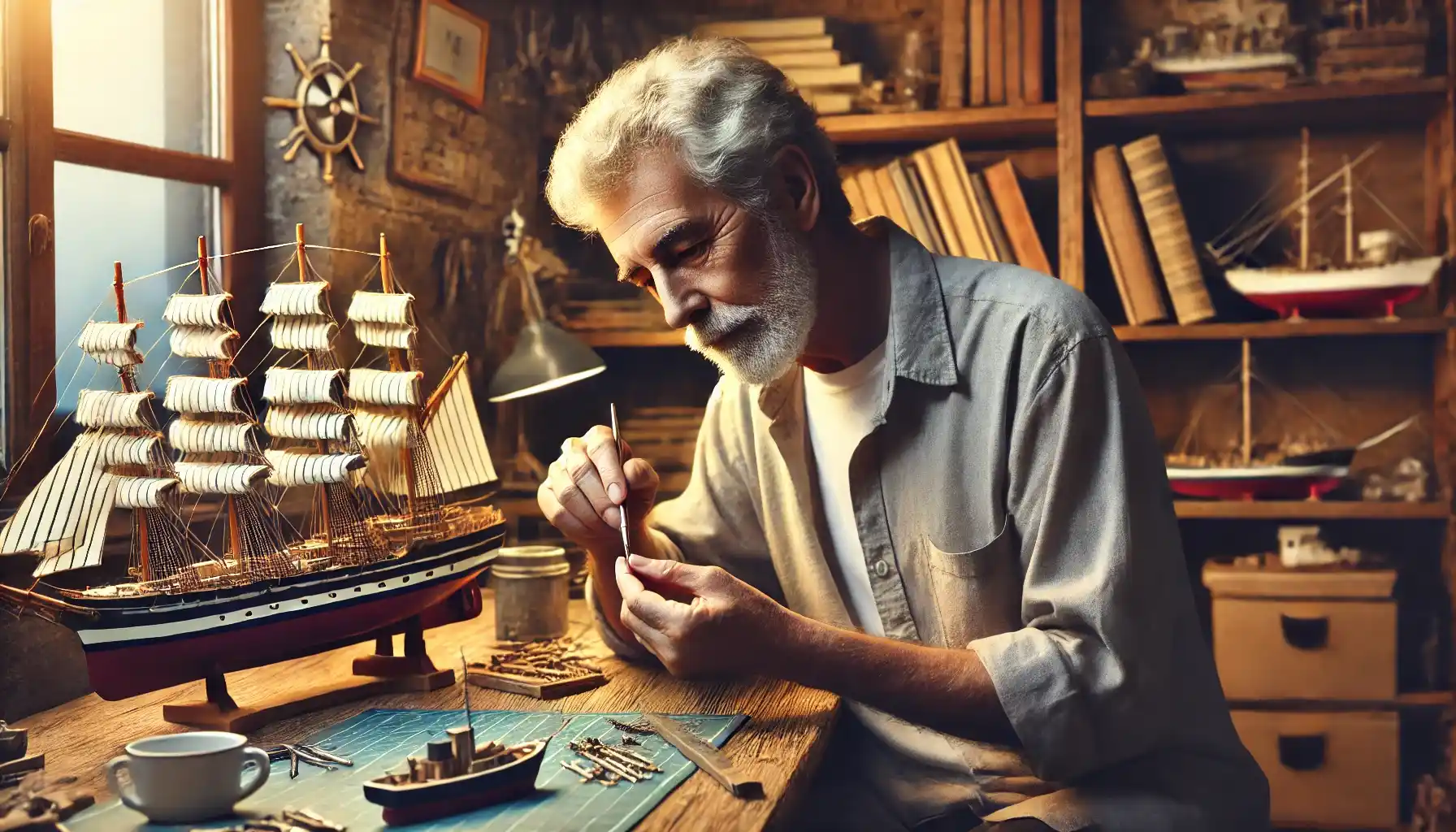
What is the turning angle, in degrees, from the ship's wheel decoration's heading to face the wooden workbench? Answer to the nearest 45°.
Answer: approximately 45° to its right

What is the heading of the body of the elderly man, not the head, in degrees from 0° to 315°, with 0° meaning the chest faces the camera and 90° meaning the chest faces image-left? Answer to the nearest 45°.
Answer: approximately 45°

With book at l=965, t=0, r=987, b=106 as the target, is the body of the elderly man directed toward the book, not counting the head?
no

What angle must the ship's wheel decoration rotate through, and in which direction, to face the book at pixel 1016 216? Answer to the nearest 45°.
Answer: approximately 45° to its left

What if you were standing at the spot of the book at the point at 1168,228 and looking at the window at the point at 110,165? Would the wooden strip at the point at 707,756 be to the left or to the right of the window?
left

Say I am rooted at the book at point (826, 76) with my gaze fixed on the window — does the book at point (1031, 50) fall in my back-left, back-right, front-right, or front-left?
back-left

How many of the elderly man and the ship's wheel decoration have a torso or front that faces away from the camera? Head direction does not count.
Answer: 0

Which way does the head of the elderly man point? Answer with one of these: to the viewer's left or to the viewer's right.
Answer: to the viewer's left

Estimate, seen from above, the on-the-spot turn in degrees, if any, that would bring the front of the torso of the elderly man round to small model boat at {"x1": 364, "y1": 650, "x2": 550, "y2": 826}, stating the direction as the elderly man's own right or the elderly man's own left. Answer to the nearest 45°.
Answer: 0° — they already face it

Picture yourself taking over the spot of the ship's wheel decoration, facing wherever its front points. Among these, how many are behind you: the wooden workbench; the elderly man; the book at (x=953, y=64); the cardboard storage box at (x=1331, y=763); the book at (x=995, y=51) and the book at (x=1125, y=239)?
0

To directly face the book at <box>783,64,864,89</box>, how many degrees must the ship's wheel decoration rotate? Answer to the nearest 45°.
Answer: approximately 45° to its left

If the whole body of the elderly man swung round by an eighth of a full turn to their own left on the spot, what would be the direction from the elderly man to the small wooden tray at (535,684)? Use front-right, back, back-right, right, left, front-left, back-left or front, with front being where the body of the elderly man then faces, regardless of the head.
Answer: right

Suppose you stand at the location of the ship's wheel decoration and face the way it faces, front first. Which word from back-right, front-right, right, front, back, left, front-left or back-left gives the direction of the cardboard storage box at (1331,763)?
front-left

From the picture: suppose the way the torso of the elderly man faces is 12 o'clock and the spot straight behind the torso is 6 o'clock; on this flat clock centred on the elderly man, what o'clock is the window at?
The window is roughly at 2 o'clock from the elderly man.

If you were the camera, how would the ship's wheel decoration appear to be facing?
facing the viewer and to the right of the viewer

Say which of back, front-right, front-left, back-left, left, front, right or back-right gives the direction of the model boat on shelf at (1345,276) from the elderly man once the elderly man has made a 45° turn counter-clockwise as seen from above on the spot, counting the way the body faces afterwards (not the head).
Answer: back-left

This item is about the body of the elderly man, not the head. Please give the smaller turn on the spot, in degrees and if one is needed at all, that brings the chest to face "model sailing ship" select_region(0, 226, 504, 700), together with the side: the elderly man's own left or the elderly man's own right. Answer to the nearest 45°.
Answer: approximately 45° to the elderly man's own right
